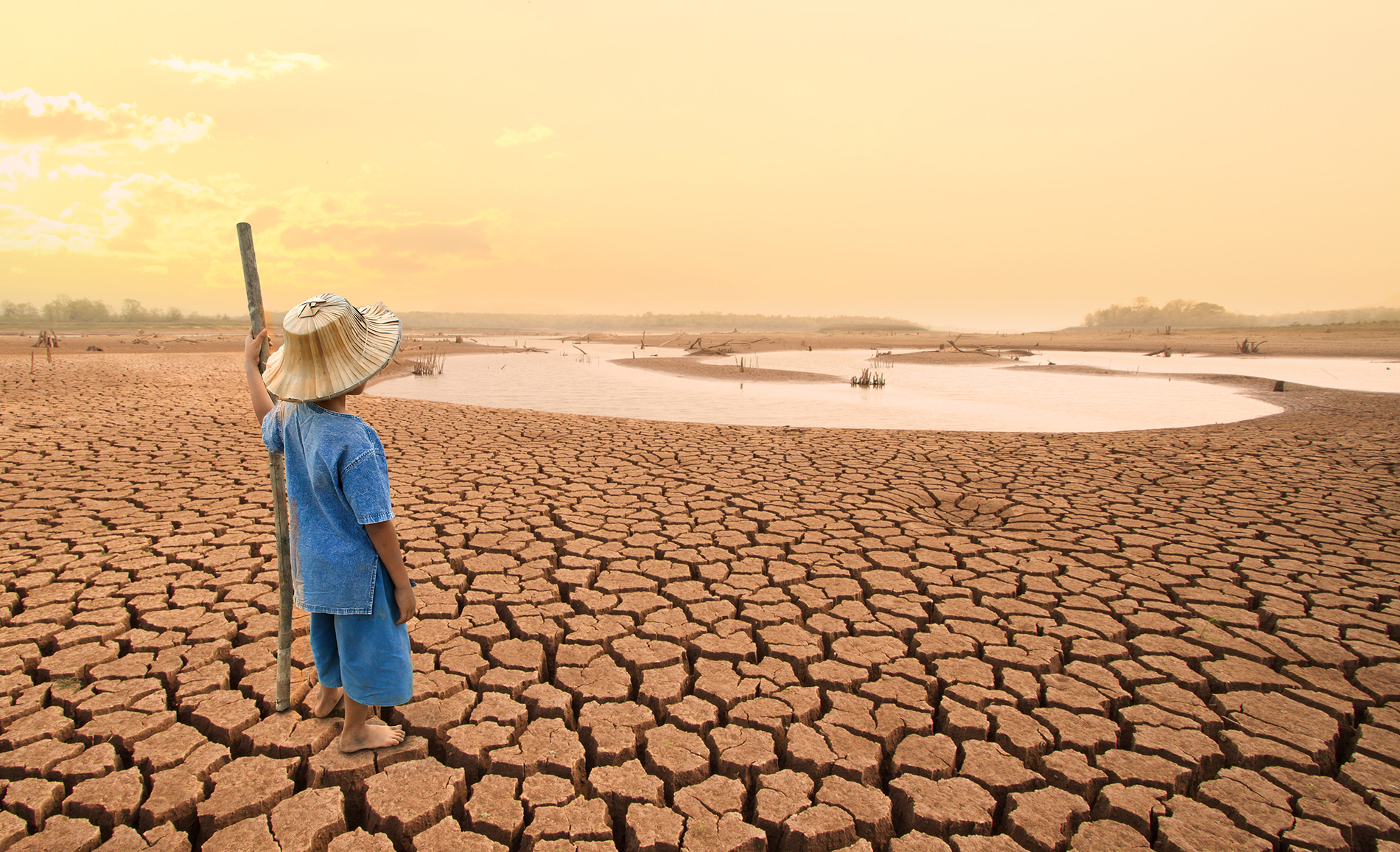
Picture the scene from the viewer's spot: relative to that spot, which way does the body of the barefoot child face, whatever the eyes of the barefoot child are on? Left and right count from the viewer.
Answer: facing away from the viewer and to the right of the viewer

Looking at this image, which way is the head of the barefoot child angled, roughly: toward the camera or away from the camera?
away from the camera
